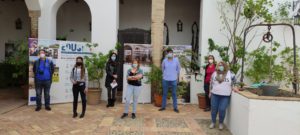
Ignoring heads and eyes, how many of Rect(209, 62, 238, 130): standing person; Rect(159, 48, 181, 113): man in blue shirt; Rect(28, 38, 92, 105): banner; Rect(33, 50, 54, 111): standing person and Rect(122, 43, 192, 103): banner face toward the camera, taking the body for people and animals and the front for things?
5

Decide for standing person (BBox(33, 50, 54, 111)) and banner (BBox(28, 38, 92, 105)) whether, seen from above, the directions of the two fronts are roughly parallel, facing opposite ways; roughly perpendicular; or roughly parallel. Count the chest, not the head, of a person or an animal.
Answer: roughly parallel

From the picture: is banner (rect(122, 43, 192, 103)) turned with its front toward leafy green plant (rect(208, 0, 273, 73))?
no

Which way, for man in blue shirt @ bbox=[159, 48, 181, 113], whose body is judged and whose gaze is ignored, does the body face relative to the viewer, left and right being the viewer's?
facing the viewer

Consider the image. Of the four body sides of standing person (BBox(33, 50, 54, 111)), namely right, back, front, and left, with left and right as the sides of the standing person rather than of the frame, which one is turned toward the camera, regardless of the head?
front

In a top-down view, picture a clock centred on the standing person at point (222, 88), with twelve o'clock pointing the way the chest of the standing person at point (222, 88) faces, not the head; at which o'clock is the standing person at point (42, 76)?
the standing person at point (42, 76) is roughly at 3 o'clock from the standing person at point (222, 88).

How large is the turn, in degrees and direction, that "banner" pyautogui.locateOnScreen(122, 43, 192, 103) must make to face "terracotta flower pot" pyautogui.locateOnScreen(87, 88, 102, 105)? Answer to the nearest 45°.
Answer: approximately 90° to its right

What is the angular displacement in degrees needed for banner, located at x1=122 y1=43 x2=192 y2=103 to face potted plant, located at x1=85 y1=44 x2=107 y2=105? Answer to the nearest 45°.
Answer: approximately 90° to its right

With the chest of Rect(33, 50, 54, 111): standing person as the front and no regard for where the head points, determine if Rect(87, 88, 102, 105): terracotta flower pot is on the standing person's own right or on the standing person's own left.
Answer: on the standing person's own left

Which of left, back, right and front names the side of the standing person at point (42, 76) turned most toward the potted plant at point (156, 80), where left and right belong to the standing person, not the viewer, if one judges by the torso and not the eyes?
left

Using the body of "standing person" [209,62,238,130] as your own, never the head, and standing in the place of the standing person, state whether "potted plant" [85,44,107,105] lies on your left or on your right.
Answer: on your right

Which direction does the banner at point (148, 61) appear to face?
toward the camera
